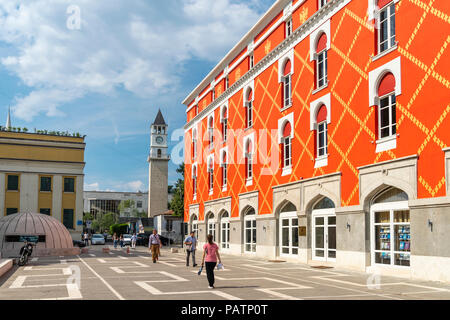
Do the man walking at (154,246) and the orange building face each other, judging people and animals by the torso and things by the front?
no

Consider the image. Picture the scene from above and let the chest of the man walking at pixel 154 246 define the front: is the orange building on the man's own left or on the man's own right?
on the man's own left

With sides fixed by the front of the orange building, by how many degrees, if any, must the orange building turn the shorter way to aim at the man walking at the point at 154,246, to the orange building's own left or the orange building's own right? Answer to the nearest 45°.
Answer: approximately 45° to the orange building's own right

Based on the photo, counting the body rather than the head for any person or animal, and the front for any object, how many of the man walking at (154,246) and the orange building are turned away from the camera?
0

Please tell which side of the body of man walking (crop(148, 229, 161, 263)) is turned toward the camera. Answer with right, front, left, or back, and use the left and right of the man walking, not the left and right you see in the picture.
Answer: front

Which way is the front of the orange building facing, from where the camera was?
facing the viewer and to the left of the viewer
